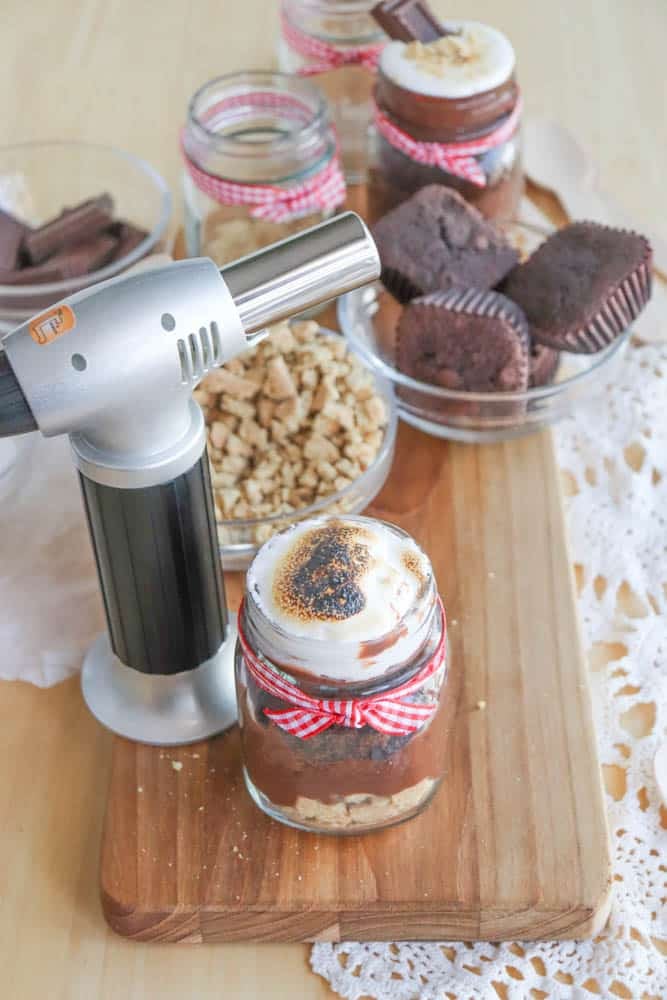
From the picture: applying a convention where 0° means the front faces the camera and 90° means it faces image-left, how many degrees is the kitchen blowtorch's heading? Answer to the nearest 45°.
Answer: approximately 270°
